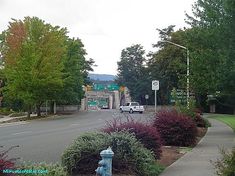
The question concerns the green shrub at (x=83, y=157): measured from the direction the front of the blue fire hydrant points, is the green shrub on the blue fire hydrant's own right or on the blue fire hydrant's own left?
on the blue fire hydrant's own right
